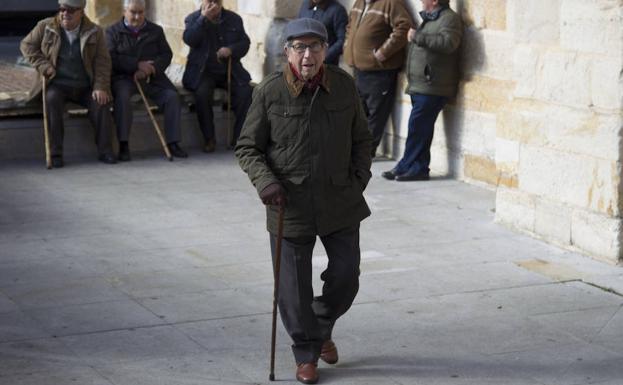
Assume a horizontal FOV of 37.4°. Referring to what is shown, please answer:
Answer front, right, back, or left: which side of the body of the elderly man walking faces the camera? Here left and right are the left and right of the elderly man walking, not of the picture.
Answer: front

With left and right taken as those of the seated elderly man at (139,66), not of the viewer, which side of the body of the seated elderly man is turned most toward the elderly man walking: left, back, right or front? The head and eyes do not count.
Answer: front

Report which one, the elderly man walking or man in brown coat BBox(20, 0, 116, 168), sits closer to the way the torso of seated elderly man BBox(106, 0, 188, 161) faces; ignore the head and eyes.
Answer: the elderly man walking

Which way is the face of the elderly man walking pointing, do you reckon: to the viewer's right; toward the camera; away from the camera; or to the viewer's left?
toward the camera

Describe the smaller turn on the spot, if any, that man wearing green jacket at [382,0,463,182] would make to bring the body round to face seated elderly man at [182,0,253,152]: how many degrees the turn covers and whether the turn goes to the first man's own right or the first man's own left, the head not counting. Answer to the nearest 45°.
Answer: approximately 45° to the first man's own right

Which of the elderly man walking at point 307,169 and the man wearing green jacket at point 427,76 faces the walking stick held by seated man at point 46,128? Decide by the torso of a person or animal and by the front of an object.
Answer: the man wearing green jacket

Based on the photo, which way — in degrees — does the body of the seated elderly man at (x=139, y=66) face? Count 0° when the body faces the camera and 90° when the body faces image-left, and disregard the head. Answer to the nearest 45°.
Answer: approximately 0°

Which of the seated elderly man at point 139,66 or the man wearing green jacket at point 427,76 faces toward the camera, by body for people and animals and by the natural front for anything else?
the seated elderly man

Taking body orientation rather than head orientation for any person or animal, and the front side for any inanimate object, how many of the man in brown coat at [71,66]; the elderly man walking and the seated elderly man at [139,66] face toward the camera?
3

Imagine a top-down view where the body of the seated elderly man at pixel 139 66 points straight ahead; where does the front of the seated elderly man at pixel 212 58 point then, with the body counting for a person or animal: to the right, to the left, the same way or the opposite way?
the same way

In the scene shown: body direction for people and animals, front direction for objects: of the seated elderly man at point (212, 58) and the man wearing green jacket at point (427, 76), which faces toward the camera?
the seated elderly man

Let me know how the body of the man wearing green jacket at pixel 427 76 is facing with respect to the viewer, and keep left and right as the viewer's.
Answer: facing to the left of the viewer

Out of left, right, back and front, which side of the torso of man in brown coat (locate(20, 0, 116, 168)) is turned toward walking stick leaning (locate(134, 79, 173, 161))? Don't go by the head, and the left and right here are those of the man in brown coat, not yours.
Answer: left

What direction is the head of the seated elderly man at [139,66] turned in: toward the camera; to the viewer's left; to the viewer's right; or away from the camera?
toward the camera
